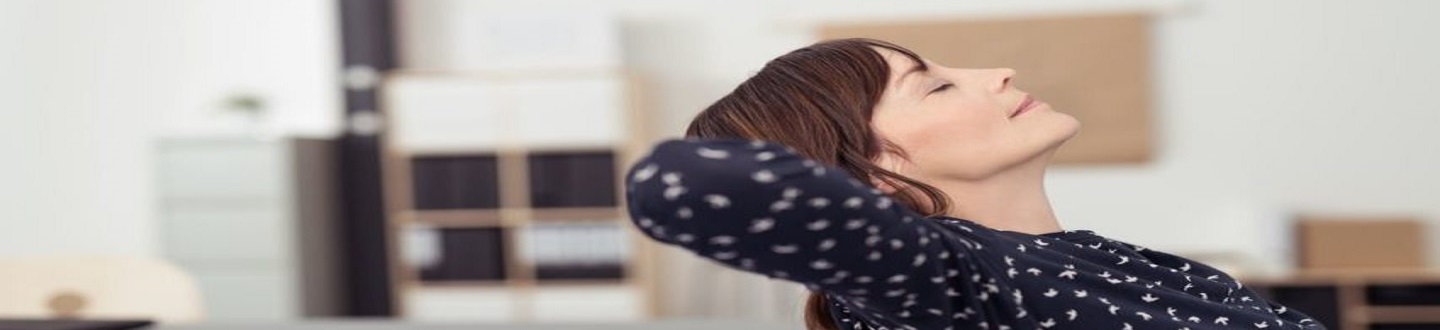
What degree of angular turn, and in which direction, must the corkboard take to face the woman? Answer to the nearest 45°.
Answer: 0° — it already faces them

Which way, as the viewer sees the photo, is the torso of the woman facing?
to the viewer's right

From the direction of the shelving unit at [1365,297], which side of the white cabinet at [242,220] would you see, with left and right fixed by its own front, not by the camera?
left

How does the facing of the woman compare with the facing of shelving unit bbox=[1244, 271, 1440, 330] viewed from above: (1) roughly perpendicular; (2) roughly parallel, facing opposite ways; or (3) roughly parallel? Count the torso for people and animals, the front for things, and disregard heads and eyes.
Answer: roughly perpendicular

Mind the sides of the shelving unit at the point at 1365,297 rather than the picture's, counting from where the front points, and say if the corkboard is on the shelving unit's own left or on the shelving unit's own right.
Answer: on the shelving unit's own right

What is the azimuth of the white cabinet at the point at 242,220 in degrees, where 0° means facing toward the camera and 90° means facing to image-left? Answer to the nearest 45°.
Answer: approximately 45°

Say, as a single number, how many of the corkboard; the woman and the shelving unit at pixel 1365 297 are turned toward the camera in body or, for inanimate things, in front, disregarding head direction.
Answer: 2

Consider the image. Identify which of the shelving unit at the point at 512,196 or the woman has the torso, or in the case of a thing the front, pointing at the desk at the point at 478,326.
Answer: the shelving unit
